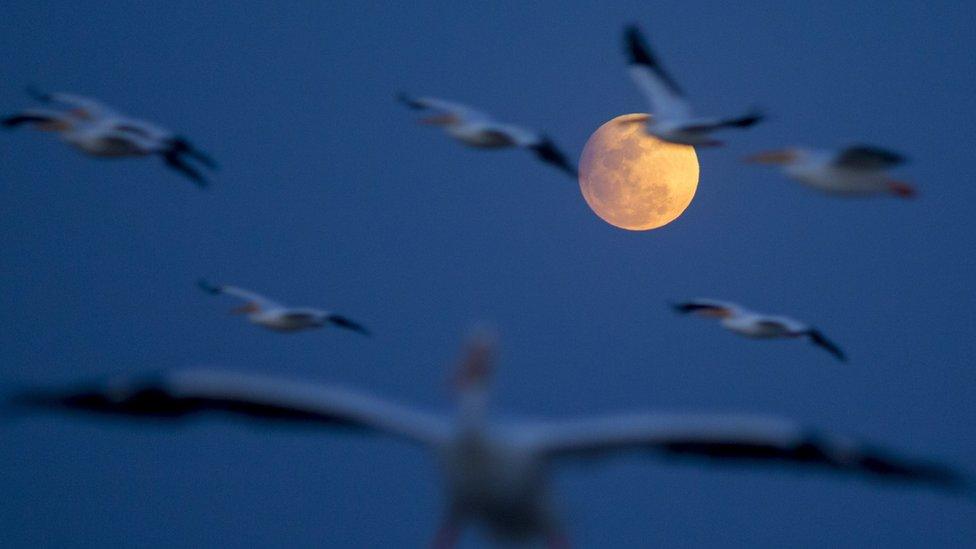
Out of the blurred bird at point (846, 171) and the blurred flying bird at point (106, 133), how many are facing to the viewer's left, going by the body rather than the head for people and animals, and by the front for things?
2

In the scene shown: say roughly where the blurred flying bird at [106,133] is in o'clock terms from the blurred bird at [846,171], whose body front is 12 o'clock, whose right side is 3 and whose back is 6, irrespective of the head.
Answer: The blurred flying bird is roughly at 12 o'clock from the blurred bird.

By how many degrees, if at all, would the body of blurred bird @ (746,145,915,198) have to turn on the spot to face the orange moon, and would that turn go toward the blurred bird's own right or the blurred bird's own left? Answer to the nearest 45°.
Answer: approximately 45° to the blurred bird's own right

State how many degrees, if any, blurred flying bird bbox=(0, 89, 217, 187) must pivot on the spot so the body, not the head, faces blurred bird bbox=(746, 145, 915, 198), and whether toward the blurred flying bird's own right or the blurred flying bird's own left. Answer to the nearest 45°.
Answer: approximately 135° to the blurred flying bird's own left

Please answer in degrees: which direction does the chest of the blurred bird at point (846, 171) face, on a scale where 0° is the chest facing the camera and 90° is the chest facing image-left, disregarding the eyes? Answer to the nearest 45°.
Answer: approximately 90°

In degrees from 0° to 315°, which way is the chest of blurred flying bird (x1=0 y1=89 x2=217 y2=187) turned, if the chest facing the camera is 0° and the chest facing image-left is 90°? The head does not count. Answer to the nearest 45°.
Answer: approximately 90°
